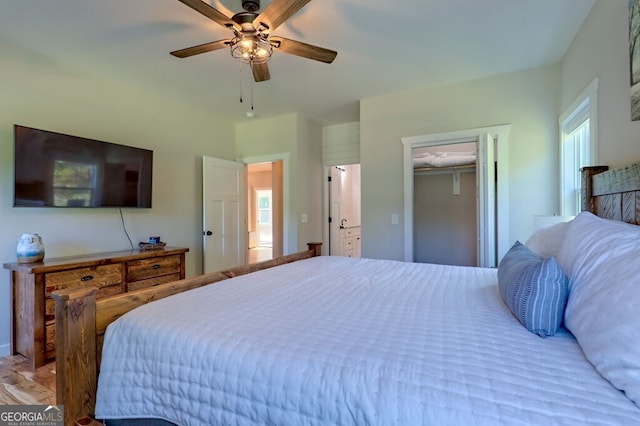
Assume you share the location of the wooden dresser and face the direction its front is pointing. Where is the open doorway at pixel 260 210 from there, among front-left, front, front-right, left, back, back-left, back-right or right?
left

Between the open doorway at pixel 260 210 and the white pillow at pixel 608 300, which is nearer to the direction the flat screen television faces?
the white pillow

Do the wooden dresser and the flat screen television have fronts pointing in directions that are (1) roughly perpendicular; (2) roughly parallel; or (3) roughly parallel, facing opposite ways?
roughly parallel

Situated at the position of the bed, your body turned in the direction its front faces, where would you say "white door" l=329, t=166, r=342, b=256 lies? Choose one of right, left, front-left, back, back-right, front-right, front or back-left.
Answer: right

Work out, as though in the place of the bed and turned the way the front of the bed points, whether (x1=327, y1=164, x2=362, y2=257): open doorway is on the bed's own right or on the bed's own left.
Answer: on the bed's own right

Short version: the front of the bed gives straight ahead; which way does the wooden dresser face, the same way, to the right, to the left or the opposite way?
the opposite way

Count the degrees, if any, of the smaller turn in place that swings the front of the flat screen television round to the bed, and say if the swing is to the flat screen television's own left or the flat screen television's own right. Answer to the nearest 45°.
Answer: approximately 45° to the flat screen television's own right

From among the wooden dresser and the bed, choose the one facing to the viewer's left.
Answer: the bed

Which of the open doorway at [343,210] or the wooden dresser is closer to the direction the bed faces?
the wooden dresser

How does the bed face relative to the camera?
to the viewer's left

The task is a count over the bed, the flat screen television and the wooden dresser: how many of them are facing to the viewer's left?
1

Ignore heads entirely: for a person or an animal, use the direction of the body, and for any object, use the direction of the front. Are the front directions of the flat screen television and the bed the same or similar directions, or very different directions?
very different directions

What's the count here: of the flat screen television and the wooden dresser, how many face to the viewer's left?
0

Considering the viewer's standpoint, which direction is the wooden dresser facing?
facing the viewer and to the right of the viewer

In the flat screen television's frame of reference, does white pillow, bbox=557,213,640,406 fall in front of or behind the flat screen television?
in front
